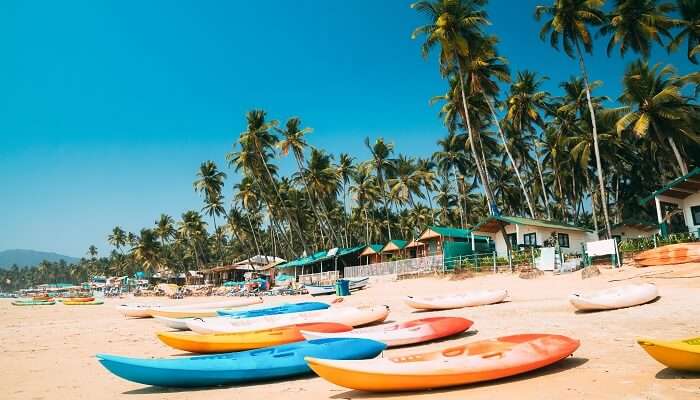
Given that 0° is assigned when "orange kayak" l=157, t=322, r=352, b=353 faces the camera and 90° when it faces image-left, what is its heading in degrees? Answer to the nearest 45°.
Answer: approximately 90°

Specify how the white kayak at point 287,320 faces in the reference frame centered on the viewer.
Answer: facing to the left of the viewer

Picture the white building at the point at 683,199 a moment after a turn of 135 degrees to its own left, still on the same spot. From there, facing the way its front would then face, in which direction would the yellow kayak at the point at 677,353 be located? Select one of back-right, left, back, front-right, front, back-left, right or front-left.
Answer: right

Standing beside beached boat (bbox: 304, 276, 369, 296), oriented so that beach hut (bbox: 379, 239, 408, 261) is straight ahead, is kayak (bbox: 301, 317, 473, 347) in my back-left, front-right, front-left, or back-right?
back-right

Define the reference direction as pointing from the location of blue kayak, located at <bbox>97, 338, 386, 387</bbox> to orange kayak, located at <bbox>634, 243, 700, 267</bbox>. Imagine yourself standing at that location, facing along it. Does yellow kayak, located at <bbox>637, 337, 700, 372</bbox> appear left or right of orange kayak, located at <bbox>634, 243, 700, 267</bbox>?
right

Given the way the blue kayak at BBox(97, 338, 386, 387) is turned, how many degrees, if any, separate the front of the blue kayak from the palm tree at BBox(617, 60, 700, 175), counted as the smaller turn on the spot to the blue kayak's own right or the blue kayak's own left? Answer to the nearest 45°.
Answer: approximately 135° to the blue kayak's own right

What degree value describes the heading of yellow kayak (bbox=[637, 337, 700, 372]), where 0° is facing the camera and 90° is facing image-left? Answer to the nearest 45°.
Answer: approximately 90°

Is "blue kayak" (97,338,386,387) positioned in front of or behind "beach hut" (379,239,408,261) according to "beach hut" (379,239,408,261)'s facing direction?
in front

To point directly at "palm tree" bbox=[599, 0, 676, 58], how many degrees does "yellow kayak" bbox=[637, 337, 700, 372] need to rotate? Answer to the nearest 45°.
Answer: approximately 90° to its right

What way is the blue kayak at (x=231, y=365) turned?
to the viewer's left

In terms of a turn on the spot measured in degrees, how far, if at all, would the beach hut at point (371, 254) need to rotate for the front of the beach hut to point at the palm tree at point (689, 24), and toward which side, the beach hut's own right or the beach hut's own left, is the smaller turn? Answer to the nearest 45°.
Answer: approximately 90° to the beach hut's own left

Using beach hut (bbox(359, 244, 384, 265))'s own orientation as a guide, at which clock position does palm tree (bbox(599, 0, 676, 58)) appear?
The palm tree is roughly at 9 o'clock from the beach hut.

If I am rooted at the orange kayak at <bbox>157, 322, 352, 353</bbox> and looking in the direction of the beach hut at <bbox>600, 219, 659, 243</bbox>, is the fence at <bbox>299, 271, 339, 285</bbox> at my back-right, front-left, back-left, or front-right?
front-left

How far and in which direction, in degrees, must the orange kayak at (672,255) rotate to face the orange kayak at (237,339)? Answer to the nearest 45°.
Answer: approximately 45° to its left

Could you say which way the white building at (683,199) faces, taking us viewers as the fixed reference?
facing the viewer and to the left of the viewer
